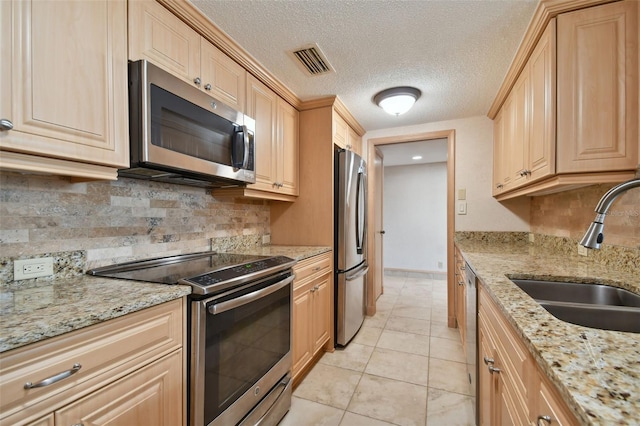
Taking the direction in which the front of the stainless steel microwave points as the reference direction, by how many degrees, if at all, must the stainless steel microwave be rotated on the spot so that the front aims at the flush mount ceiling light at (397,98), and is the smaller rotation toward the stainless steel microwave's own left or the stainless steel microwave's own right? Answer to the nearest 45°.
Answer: approximately 45° to the stainless steel microwave's own left

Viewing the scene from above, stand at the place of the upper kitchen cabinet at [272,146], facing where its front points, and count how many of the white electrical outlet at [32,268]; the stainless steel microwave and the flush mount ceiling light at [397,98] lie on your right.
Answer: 2

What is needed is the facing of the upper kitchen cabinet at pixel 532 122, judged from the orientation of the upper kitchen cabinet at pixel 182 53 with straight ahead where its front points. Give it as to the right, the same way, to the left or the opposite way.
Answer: the opposite way

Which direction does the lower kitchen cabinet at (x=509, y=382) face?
to the viewer's left

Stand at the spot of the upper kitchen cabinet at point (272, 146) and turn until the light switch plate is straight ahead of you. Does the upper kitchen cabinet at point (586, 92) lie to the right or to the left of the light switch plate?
right

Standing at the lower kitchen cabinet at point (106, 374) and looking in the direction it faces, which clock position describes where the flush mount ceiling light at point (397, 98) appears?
The flush mount ceiling light is roughly at 10 o'clock from the lower kitchen cabinet.

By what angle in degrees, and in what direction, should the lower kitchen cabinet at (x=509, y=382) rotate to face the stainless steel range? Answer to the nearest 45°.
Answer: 0° — it already faces it

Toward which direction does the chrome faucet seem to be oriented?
to the viewer's left

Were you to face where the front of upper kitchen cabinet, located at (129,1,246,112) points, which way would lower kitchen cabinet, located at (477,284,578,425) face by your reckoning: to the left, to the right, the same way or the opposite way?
the opposite way
